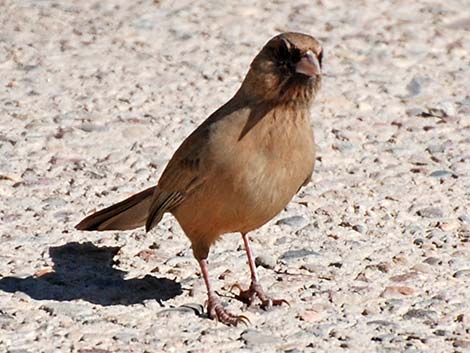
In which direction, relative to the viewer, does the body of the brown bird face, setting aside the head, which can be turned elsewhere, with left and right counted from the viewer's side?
facing the viewer and to the right of the viewer
